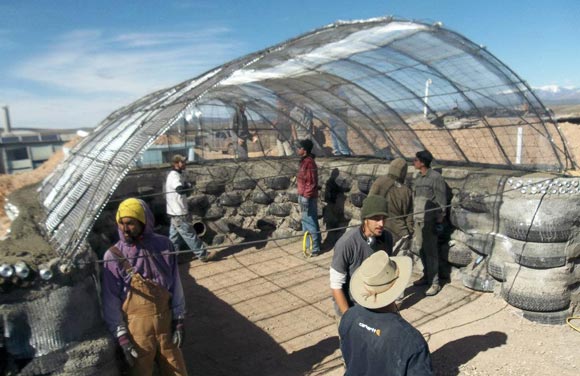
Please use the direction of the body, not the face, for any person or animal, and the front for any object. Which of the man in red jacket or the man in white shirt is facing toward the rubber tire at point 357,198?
the man in white shirt

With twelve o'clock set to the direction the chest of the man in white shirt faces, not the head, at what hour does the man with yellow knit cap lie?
The man with yellow knit cap is roughly at 3 o'clock from the man in white shirt.

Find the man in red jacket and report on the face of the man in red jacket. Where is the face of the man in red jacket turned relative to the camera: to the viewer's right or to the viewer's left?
to the viewer's left

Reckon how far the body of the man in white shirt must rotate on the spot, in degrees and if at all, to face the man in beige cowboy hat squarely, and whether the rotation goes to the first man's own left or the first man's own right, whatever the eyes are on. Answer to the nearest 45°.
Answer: approximately 90° to the first man's own right

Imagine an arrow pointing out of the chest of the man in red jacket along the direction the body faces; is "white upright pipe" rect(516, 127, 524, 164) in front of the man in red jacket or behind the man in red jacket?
behind

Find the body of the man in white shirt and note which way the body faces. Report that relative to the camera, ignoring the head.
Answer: to the viewer's right
